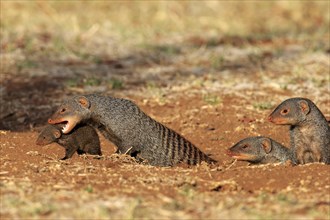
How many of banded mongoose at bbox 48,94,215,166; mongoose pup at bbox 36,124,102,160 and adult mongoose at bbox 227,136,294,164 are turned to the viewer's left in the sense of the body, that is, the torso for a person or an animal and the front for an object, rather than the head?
3

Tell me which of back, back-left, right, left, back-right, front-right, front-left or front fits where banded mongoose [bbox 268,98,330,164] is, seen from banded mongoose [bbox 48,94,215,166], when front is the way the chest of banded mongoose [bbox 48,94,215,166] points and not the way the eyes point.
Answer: back

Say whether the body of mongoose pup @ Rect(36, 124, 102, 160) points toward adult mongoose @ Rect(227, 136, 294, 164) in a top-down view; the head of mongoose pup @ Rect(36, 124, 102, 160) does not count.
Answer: no

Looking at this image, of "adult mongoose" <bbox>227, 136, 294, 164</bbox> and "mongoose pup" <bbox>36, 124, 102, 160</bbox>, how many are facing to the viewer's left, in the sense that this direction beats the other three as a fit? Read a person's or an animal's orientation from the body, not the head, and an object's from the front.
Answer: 2

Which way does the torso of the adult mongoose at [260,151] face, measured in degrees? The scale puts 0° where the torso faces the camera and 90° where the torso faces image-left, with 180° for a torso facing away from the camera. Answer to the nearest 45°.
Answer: approximately 90°

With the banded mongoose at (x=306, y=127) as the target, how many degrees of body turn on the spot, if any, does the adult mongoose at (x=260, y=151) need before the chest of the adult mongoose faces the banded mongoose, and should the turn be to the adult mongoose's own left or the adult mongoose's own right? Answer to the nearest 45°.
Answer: approximately 180°

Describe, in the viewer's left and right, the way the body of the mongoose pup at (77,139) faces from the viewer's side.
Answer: facing to the left of the viewer

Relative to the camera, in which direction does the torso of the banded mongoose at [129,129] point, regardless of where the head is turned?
to the viewer's left

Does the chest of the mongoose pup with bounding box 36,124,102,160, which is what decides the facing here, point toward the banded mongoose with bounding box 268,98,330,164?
no

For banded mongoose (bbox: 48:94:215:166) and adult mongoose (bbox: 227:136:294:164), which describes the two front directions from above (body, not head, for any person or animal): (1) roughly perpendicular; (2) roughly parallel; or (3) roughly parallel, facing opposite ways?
roughly parallel

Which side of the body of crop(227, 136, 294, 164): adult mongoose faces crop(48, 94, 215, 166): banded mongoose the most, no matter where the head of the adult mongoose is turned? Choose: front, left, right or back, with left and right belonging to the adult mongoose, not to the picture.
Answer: front

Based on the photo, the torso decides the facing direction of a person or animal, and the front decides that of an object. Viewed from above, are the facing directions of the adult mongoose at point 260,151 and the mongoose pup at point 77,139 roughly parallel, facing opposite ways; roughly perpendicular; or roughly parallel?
roughly parallel

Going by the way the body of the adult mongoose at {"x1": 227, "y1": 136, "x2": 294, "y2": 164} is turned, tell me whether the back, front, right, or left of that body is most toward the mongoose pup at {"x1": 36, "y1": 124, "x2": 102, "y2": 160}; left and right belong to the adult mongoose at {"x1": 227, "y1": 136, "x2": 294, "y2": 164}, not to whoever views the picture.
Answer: front
